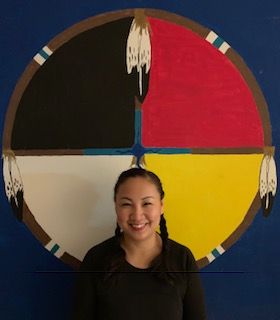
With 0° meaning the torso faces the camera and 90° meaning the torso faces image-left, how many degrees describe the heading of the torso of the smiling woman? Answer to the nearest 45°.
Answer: approximately 0°
